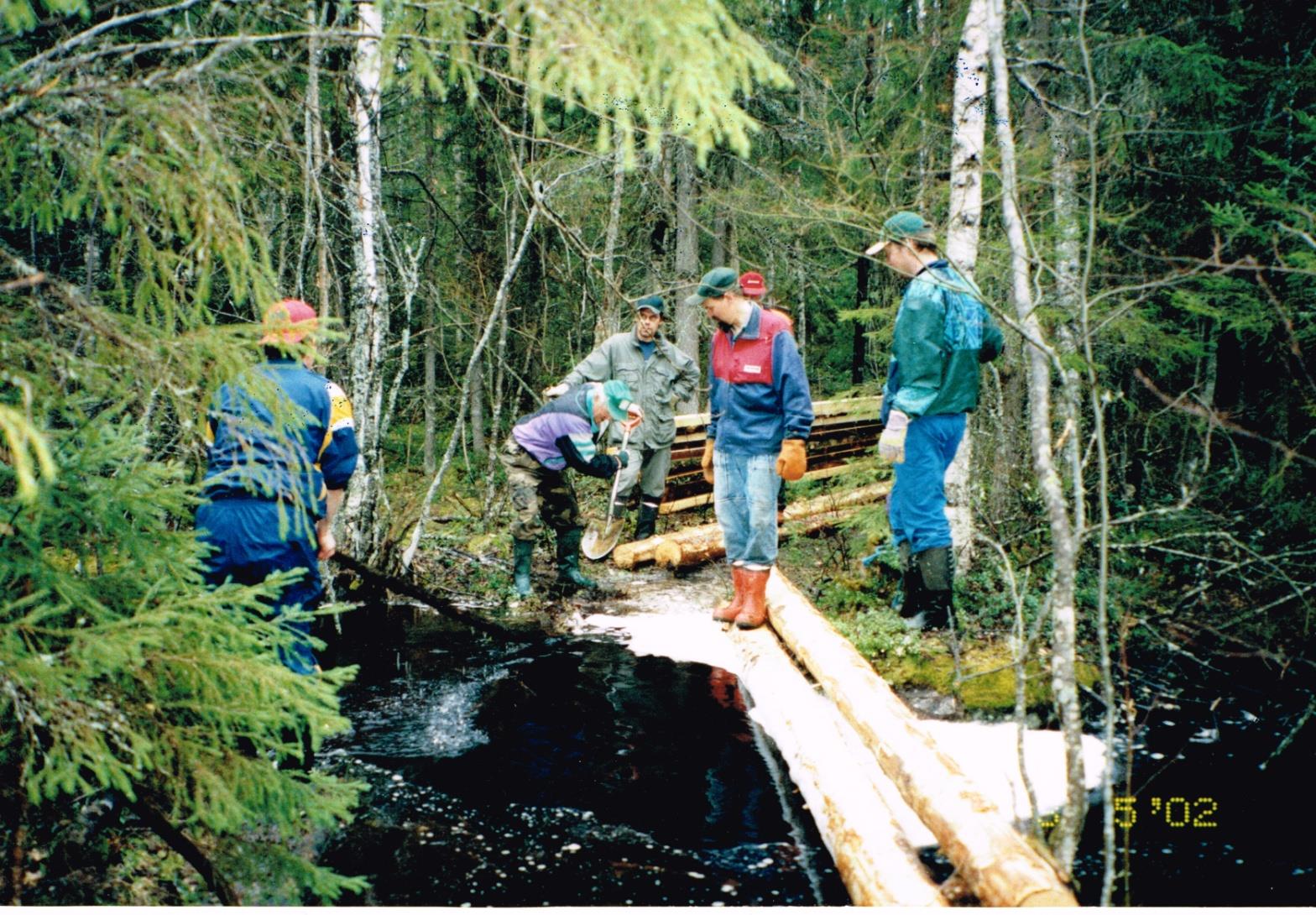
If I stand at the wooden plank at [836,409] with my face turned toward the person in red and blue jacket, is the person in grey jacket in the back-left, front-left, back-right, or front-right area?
front-right

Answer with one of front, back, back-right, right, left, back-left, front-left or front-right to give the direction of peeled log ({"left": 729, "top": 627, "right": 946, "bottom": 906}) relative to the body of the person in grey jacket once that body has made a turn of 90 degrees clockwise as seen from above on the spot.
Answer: left

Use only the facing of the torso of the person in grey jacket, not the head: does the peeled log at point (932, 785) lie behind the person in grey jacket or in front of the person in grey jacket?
in front

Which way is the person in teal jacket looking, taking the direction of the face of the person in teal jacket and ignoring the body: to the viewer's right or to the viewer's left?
to the viewer's left

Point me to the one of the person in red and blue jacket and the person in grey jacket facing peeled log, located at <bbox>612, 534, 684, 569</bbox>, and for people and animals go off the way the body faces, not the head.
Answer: the person in grey jacket

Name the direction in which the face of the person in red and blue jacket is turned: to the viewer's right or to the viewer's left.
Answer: to the viewer's left

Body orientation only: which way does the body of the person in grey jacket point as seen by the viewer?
toward the camera

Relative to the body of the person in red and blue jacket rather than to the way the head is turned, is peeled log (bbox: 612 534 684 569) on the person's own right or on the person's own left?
on the person's own right

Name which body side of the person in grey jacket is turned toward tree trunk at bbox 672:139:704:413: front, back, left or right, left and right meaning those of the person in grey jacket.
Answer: back

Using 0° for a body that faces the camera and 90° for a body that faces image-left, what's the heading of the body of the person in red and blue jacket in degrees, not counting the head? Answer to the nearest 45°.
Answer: approximately 45°
